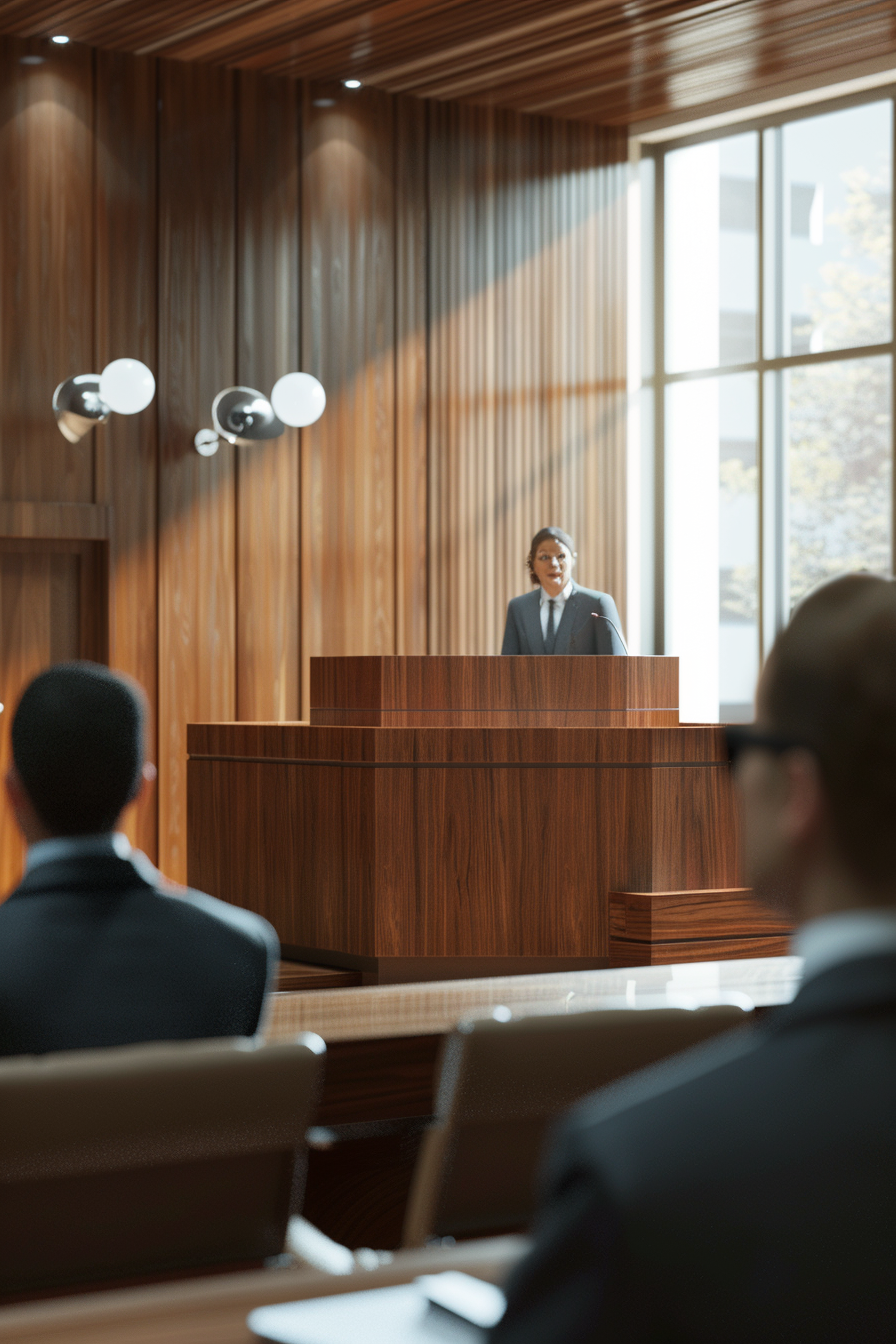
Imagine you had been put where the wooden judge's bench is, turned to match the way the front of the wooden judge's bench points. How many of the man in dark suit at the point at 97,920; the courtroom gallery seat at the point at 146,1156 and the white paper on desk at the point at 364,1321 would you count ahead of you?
3

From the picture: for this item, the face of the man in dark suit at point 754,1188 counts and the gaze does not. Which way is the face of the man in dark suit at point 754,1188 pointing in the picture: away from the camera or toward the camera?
away from the camera

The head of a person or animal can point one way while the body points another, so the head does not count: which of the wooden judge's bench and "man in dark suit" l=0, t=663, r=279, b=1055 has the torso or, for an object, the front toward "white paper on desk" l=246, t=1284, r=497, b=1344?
the wooden judge's bench

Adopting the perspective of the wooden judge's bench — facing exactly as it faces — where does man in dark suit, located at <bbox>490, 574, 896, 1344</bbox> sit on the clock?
The man in dark suit is roughly at 12 o'clock from the wooden judge's bench.

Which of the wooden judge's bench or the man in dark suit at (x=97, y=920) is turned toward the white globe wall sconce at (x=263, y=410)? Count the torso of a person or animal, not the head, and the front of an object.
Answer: the man in dark suit

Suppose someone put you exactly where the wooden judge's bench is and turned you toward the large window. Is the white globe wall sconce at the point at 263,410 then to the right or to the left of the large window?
left

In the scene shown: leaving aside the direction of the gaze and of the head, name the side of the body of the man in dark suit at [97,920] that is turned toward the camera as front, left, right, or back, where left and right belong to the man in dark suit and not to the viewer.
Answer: back

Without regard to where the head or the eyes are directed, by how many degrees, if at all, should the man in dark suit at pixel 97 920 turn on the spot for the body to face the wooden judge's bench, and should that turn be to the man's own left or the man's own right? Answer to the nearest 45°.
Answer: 0° — they already face it

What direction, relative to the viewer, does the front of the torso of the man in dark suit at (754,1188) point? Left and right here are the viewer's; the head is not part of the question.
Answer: facing away from the viewer and to the left of the viewer

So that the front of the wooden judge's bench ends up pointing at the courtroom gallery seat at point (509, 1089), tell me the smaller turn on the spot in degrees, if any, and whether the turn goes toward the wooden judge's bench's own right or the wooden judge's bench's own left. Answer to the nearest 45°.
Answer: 0° — it already faces it

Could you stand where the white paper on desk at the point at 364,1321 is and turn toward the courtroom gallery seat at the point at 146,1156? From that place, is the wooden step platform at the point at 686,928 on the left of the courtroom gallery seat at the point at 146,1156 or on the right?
right

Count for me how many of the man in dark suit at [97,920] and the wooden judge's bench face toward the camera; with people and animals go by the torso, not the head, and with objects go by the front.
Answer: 1

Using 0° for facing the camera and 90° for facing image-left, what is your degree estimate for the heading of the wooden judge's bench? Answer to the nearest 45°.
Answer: approximately 0°

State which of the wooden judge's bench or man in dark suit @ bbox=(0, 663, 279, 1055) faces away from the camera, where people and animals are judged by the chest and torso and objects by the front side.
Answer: the man in dark suit

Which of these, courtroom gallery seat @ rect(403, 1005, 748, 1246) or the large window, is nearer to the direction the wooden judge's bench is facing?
the courtroom gallery seat

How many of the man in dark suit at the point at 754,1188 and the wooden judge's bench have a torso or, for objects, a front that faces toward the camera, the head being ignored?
1

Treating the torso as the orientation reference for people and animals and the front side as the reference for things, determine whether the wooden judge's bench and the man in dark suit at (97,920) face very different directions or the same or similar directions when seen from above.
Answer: very different directions
